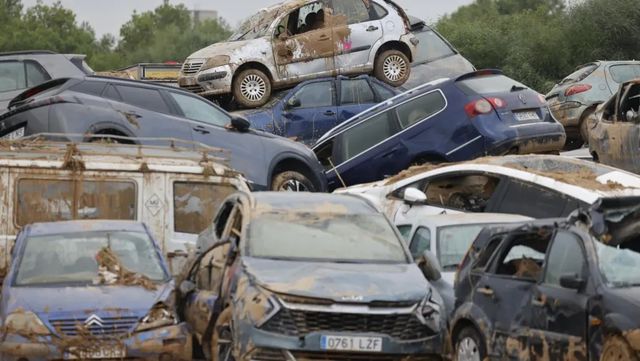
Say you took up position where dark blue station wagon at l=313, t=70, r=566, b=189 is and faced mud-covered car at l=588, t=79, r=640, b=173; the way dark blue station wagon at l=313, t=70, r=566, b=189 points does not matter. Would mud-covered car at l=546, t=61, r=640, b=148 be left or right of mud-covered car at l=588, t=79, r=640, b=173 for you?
left

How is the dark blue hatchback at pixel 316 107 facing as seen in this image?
to the viewer's left

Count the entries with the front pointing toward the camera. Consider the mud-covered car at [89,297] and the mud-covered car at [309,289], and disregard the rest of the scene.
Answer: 2

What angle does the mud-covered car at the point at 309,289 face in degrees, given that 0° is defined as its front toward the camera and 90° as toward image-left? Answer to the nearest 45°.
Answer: approximately 0°

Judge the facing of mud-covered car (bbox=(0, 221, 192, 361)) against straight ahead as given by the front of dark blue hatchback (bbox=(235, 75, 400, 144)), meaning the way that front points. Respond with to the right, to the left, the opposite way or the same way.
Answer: to the left

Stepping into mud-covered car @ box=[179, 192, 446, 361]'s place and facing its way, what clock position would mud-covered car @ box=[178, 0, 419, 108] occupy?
mud-covered car @ box=[178, 0, 419, 108] is roughly at 6 o'clock from mud-covered car @ box=[179, 192, 446, 361].

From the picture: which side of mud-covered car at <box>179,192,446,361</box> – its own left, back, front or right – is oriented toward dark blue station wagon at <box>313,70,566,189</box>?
back

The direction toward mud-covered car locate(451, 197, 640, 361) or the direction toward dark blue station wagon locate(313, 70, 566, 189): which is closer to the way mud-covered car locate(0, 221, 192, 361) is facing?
the mud-covered car
